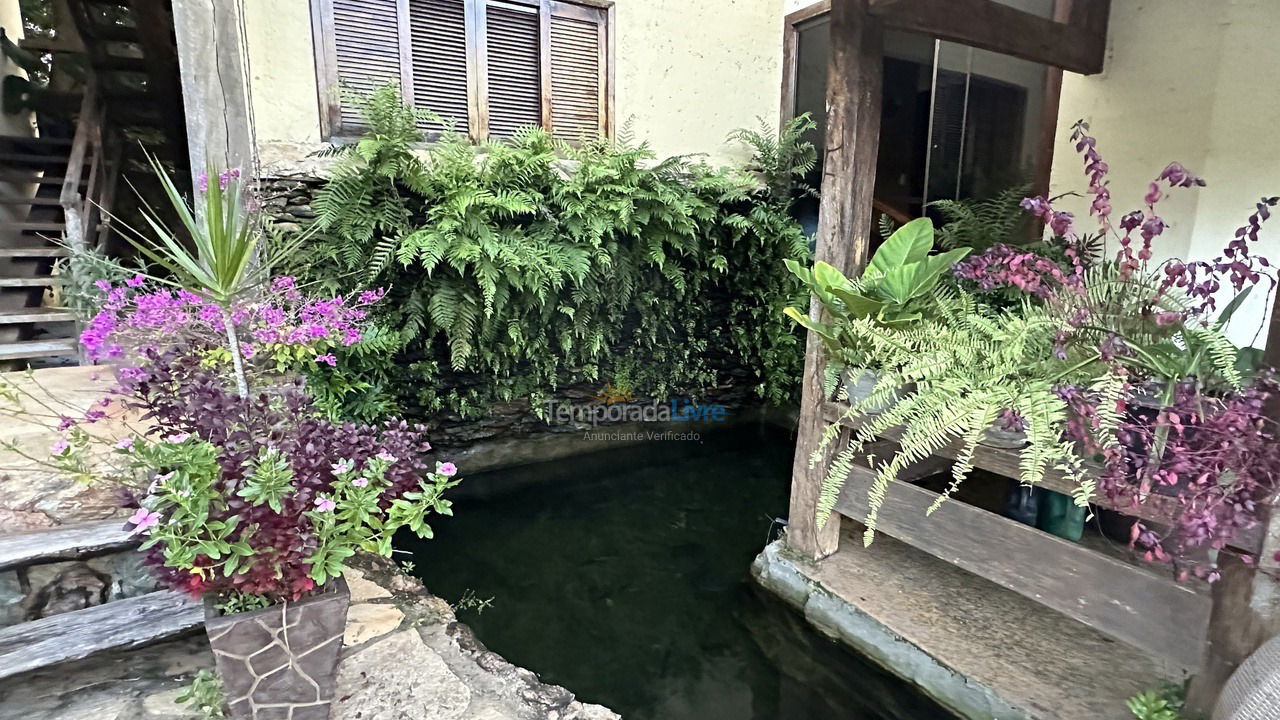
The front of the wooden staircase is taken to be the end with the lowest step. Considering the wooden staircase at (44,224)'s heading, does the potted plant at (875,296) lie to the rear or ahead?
ahead

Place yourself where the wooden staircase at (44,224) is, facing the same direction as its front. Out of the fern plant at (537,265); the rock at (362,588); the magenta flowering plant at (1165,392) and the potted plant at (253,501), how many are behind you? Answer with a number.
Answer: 0

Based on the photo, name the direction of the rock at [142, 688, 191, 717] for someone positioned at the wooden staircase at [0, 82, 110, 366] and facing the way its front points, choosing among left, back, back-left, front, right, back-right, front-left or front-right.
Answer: front

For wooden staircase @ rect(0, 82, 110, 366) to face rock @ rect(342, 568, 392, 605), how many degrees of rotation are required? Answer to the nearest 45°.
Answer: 0° — it already faces it

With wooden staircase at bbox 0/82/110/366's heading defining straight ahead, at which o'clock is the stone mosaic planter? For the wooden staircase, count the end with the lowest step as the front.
The stone mosaic planter is roughly at 12 o'clock from the wooden staircase.

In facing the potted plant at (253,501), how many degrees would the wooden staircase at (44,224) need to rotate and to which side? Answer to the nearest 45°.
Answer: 0° — it already faces it

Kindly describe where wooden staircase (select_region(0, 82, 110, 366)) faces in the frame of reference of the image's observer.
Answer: facing the viewer

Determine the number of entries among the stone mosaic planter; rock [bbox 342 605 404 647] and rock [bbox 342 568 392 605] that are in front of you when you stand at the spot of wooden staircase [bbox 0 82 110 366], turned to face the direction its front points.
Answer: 3

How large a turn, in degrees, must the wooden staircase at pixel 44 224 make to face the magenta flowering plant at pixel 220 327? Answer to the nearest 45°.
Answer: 0° — it already faces it

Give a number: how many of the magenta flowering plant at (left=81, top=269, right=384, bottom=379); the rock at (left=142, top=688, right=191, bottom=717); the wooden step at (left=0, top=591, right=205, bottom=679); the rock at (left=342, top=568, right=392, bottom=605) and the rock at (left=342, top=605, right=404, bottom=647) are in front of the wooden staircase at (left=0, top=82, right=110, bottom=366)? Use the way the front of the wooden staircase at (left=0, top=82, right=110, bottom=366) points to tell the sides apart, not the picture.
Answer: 5

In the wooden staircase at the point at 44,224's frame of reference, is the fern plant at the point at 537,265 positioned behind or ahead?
ahead

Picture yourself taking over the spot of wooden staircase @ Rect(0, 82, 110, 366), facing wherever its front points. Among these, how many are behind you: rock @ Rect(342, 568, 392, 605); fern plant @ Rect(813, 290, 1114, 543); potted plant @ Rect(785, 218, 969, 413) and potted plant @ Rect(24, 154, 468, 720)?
0

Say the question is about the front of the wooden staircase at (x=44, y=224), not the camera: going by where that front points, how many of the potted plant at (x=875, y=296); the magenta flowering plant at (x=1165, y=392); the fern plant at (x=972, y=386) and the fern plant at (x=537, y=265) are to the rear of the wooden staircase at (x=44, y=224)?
0
